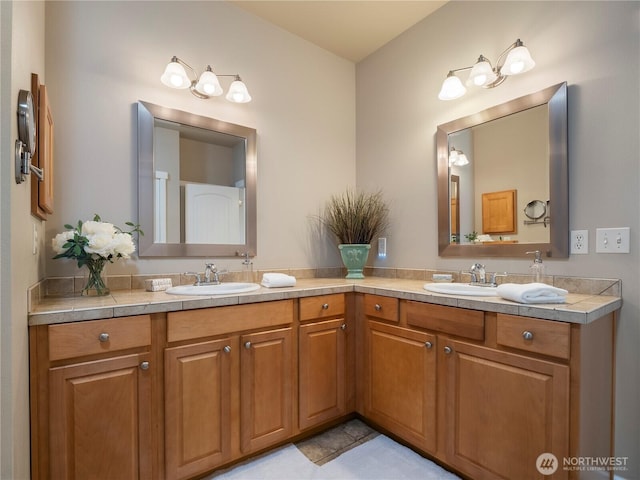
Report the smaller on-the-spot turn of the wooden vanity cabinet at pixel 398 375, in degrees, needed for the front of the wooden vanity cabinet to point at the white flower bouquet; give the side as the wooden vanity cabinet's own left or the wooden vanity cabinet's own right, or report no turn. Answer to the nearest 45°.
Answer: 0° — it already faces it

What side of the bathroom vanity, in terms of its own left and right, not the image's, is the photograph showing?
front

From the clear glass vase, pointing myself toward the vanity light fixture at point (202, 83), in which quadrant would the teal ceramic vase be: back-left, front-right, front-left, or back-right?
front-right

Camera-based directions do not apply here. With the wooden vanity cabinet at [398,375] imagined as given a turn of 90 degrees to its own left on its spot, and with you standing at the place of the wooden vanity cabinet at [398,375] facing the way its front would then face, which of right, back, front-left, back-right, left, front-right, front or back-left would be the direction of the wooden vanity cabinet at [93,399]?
right

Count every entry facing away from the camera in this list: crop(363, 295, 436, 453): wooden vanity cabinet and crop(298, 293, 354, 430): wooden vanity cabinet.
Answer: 0

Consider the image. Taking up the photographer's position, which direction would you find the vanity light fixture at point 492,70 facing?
facing the viewer and to the left of the viewer

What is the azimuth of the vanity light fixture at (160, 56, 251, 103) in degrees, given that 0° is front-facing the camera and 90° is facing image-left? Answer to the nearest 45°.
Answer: approximately 315°

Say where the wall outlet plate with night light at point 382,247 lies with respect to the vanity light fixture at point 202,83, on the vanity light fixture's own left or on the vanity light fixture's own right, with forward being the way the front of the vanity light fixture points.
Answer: on the vanity light fixture's own left
